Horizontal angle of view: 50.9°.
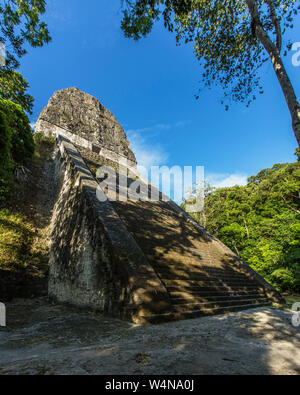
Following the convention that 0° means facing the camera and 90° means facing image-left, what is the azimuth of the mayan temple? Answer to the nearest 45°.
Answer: approximately 315°

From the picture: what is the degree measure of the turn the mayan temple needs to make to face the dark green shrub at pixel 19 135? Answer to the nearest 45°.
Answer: approximately 180°
